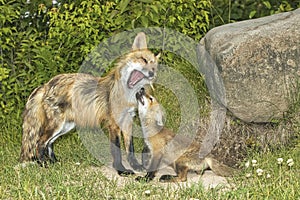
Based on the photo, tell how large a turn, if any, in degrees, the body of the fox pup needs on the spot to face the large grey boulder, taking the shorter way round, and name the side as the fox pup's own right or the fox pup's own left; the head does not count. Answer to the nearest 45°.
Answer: approximately 135° to the fox pup's own right

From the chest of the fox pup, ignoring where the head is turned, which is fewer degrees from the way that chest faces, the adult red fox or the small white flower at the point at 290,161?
the adult red fox

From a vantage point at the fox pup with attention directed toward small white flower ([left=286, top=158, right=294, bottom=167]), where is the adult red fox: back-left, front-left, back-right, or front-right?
back-left

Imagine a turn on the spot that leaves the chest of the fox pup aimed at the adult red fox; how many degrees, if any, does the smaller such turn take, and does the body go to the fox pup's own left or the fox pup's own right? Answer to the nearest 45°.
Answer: approximately 45° to the fox pup's own right

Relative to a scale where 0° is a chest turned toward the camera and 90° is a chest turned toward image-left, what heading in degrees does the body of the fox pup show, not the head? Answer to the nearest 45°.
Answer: approximately 90°

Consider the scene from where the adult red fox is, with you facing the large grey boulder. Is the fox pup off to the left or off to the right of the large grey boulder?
right

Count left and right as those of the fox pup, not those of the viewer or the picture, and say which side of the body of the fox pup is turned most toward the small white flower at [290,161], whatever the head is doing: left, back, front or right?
back

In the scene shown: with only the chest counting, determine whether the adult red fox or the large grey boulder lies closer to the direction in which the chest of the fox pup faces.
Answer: the adult red fox
